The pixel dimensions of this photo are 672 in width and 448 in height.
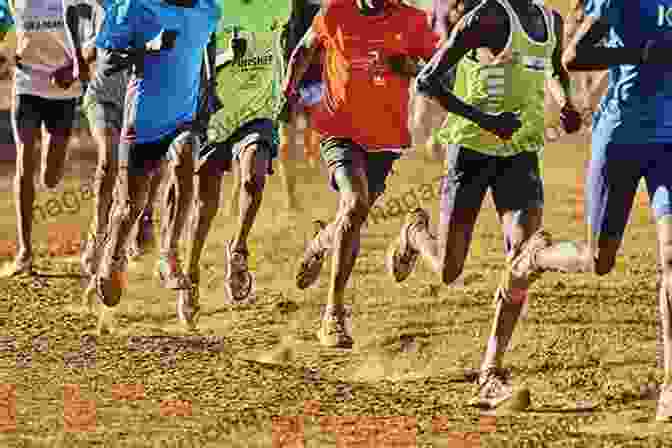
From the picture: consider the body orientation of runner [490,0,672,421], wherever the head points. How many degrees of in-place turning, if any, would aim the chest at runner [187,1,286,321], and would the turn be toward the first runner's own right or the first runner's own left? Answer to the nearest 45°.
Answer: approximately 180°

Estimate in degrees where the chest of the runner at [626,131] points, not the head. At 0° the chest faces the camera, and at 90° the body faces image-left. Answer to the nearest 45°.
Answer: approximately 315°

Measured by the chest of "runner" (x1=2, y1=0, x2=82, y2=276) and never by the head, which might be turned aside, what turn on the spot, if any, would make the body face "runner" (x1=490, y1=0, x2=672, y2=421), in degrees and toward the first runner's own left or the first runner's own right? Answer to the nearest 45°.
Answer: approximately 45° to the first runner's own left

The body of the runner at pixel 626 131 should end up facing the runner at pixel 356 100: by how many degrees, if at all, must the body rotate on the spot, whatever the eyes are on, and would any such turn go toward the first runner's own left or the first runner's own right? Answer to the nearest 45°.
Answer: approximately 180°

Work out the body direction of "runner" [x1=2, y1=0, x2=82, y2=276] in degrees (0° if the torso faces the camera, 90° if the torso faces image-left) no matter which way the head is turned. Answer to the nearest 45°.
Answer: approximately 0°

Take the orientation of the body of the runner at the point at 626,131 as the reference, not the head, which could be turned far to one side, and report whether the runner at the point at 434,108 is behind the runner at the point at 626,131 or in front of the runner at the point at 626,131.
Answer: behind

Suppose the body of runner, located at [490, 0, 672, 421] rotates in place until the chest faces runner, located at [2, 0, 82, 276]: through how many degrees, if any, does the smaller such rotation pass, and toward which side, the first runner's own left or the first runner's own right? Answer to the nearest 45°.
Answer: approximately 180°
